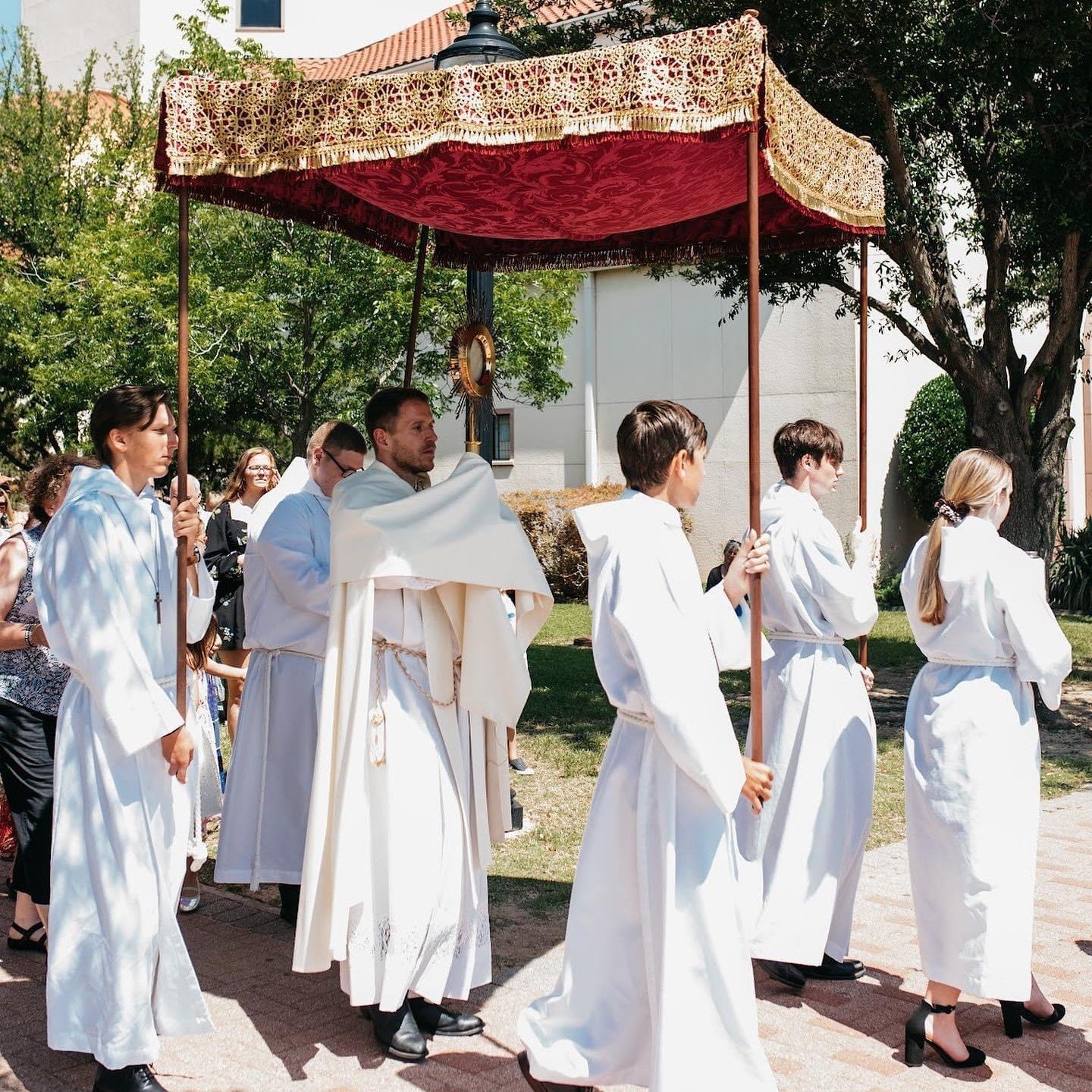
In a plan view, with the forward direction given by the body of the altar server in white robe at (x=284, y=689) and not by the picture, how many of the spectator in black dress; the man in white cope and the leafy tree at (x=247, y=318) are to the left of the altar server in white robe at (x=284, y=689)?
2

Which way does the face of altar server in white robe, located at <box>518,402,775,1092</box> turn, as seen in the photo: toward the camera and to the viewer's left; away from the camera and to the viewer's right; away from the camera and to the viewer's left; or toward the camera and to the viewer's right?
away from the camera and to the viewer's right

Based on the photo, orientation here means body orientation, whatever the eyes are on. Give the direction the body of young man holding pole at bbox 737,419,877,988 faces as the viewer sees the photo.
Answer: to the viewer's right

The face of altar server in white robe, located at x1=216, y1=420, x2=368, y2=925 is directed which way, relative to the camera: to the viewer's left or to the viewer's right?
to the viewer's right

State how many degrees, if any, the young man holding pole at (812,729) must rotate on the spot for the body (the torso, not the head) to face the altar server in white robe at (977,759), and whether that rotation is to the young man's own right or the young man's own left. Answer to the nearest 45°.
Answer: approximately 45° to the young man's own right

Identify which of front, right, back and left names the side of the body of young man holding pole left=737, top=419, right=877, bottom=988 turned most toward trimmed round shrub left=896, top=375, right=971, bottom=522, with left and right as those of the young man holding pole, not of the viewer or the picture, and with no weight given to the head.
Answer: left

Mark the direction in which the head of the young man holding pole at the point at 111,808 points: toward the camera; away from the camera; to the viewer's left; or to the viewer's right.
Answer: to the viewer's right

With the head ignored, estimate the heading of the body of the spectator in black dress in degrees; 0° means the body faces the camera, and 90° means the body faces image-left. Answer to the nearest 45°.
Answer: approximately 315°

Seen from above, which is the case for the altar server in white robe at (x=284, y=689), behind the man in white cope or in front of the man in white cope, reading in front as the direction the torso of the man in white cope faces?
behind

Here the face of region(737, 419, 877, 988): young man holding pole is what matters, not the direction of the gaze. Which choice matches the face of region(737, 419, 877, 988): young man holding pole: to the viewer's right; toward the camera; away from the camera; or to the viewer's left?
to the viewer's right

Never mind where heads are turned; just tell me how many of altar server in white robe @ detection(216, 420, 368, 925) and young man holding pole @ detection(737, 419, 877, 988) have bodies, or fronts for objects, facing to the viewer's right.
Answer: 2
